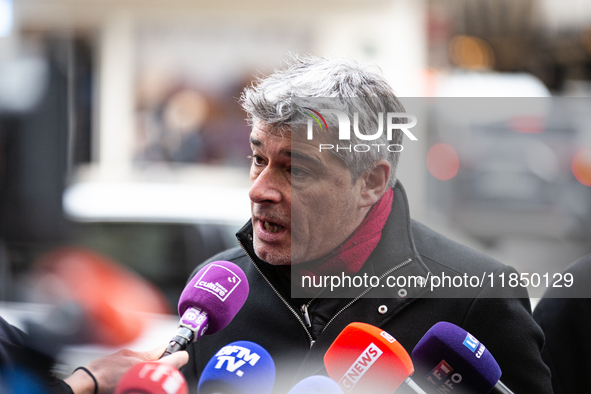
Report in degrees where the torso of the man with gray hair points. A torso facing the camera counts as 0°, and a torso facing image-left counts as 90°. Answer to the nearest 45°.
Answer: approximately 45°

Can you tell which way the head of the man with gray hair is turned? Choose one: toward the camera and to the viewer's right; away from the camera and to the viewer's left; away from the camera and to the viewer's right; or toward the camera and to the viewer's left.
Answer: toward the camera and to the viewer's left

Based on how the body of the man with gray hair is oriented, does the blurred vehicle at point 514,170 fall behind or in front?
behind
